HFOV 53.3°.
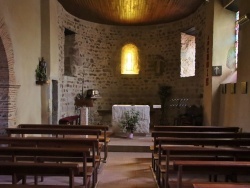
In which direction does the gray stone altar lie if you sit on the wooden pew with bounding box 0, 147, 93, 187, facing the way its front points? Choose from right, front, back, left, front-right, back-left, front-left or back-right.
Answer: front-right

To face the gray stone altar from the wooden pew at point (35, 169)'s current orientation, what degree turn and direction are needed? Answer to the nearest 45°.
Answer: approximately 45° to its right

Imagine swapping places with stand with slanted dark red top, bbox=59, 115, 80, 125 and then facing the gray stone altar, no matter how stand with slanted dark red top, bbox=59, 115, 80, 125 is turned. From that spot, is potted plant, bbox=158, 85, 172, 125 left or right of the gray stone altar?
left

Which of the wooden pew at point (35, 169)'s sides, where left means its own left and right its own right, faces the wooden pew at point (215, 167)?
right

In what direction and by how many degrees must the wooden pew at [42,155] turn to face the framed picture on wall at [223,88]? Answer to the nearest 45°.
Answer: approximately 45° to its right

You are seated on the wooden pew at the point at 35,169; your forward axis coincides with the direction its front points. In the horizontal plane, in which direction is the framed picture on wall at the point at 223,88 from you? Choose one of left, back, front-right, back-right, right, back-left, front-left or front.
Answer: front-right

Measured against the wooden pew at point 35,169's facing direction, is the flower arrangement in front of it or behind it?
in front

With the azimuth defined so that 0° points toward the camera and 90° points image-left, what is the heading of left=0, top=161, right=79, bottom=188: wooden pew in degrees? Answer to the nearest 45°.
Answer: approximately 180°

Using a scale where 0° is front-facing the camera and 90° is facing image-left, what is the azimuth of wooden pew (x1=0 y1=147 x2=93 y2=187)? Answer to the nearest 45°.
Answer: approximately 180°

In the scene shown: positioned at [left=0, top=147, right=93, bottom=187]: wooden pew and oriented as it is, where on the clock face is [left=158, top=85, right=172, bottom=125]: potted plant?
The potted plant is roughly at 1 o'clock from the wooden pew.

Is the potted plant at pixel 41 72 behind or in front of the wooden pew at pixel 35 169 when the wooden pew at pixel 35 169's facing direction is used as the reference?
in front

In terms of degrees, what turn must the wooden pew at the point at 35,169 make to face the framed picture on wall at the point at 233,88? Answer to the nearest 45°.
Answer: approximately 45° to its right

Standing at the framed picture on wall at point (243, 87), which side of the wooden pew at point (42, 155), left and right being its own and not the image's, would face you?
right
